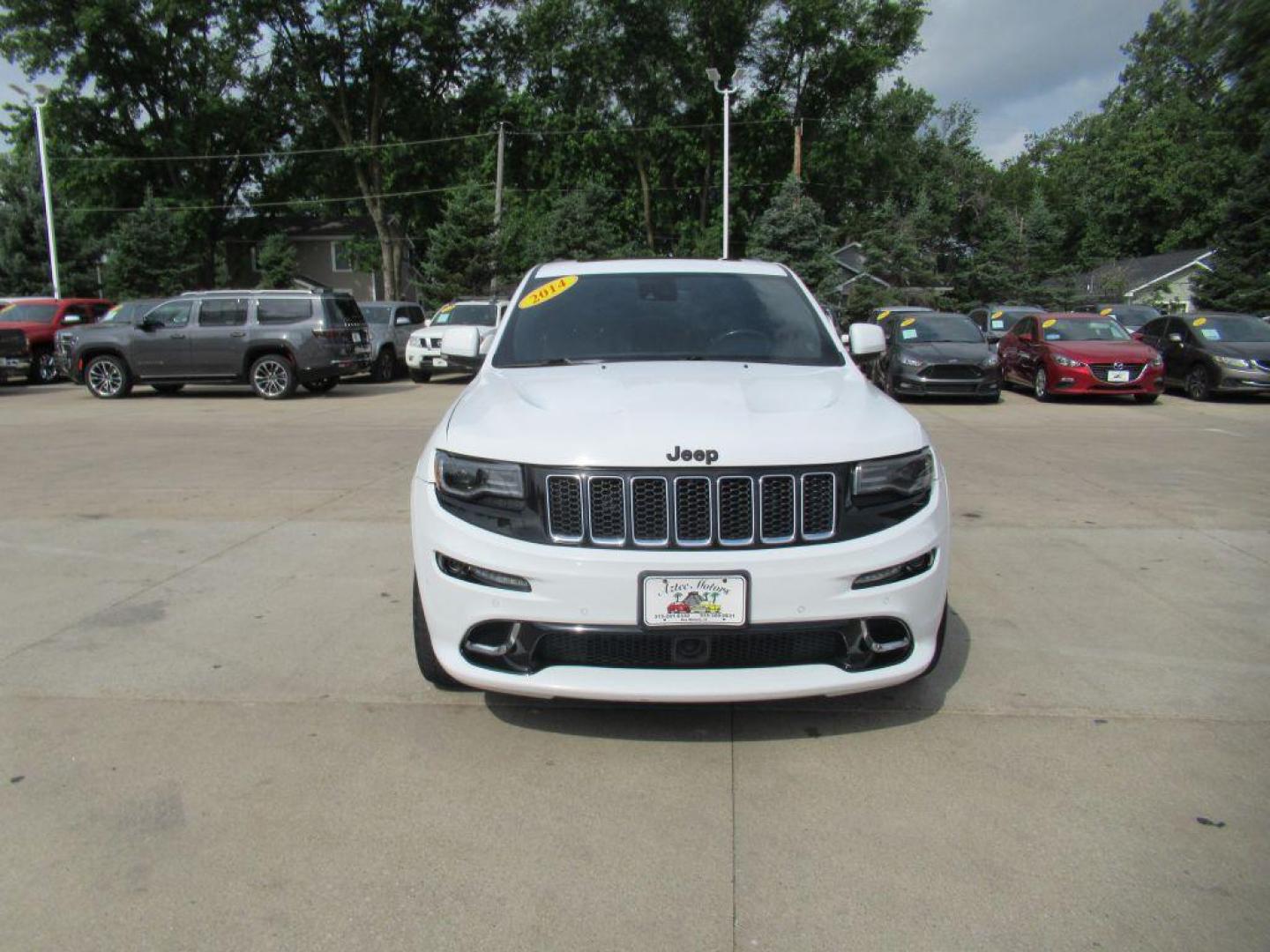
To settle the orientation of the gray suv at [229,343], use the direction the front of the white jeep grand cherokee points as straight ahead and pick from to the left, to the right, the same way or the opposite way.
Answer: to the right

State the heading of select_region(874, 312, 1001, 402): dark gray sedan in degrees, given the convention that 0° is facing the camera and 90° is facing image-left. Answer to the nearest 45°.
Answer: approximately 0°

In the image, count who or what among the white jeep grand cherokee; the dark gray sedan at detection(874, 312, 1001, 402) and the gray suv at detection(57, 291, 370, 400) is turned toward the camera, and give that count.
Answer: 2

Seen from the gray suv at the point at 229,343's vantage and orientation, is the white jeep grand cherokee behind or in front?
behind

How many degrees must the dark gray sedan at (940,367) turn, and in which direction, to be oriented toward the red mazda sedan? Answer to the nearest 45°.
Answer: approximately 135° to its left

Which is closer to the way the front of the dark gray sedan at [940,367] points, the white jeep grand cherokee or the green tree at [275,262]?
the white jeep grand cherokee

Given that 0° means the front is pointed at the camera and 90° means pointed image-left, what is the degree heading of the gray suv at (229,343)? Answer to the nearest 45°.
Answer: approximately 135°

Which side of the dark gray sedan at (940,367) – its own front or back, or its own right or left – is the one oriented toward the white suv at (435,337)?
right

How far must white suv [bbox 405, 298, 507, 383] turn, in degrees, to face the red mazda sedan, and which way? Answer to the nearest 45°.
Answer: approximately 90° to its left

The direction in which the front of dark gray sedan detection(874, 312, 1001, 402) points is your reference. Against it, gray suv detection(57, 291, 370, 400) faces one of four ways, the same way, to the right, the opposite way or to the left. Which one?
to the right

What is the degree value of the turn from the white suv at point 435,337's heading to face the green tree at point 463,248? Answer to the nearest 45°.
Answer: approximately 135° to its right

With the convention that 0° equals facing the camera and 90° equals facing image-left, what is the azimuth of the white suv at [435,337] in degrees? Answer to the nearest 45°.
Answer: approximately 45°

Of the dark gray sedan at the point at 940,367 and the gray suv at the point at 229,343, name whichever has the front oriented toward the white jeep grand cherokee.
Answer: the dark gray sedan

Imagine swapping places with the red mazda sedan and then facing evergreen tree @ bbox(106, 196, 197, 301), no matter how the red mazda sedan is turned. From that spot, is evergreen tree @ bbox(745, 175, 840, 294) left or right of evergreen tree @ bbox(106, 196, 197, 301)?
right
